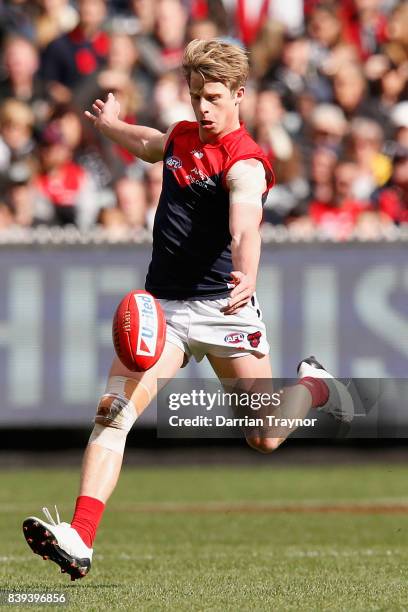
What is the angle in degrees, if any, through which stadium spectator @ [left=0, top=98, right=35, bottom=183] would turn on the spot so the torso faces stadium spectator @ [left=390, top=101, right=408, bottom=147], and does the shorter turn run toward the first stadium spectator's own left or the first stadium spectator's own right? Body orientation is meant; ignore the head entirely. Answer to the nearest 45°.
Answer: approximately 90° to the first stadium spectator's own left

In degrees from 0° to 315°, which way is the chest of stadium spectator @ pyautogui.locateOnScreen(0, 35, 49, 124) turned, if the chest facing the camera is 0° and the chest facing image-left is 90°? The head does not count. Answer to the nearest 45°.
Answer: approximately 0°

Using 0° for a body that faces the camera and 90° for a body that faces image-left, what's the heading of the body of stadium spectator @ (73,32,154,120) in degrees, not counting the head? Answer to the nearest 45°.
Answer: approximately 0°

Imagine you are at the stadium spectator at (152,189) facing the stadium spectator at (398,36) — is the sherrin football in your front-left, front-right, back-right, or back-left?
back-right

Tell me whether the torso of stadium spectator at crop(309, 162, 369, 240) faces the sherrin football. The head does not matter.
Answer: yes
